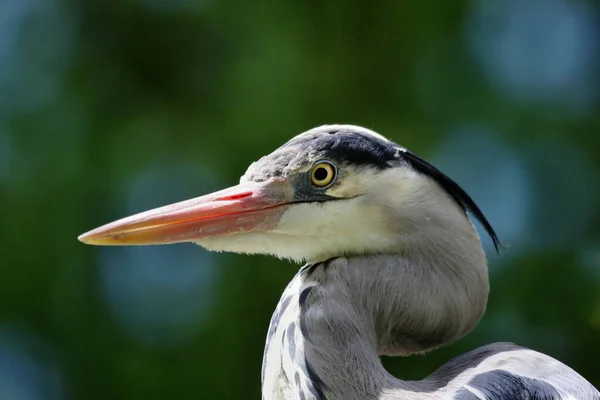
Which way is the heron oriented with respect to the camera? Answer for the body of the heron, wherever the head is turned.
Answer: to the viewer's left
